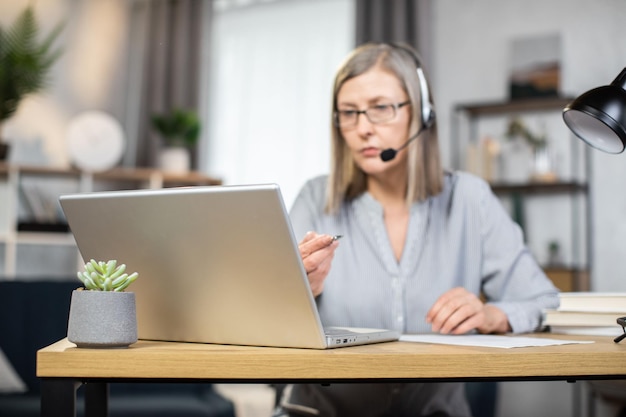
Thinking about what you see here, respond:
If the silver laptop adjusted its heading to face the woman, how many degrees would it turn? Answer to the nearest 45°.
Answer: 0° — it already faces them

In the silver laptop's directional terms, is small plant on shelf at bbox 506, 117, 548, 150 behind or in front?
in front

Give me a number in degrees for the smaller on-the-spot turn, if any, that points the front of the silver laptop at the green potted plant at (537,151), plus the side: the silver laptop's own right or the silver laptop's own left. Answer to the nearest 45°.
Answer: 0° — it already faces it

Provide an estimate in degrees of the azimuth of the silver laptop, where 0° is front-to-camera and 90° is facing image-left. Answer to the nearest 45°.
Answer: approximately 225°

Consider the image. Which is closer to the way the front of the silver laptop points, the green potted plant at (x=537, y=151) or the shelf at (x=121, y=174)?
the green potted plant

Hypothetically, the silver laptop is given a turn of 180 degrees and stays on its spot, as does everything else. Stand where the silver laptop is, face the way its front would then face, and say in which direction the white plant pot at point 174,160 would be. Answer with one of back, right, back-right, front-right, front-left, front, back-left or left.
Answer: back-right

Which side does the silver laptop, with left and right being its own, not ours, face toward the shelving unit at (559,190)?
front

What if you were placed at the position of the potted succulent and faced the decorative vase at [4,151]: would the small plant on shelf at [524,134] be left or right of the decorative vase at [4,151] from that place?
right

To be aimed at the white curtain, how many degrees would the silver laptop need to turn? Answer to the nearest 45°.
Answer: approximately 45° to its left

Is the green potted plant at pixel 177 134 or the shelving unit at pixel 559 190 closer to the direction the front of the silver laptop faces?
the shelving unit

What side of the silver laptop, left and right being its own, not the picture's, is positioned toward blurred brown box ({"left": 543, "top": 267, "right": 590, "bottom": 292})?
front
